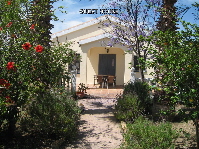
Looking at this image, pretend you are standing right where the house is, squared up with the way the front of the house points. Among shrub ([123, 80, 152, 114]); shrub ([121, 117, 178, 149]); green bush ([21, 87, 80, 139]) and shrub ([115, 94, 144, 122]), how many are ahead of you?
4

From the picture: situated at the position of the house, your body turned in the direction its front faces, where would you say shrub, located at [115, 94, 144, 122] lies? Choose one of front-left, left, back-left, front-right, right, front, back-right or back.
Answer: front

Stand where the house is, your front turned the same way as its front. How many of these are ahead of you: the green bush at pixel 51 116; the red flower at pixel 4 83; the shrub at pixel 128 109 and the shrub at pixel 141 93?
4

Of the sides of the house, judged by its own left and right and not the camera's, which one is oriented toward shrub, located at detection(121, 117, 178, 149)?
front

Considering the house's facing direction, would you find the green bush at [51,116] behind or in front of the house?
in front

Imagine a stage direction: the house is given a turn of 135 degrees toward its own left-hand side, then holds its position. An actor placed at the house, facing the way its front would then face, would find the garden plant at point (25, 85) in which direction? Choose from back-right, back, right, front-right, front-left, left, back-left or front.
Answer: back-right

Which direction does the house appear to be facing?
toward the camera

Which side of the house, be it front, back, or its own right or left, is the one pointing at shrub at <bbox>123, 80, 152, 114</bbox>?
front

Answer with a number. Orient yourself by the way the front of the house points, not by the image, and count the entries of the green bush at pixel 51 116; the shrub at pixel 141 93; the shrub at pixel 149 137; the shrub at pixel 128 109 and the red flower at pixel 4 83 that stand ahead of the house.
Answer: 5

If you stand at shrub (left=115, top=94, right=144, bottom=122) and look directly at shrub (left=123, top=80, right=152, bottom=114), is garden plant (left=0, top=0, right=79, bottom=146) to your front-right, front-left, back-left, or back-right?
back-left
